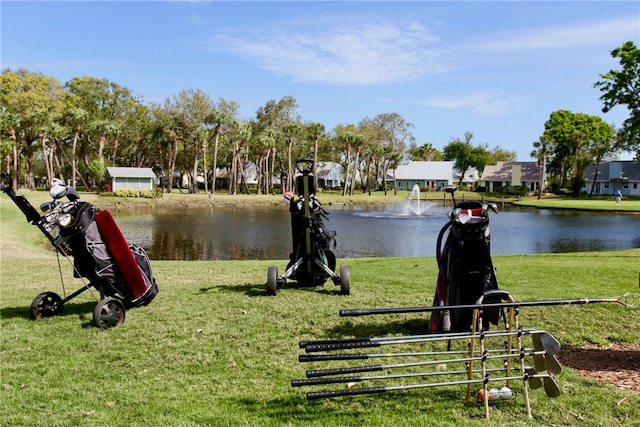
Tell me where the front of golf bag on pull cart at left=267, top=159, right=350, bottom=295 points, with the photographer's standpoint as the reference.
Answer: facing away from the viewer

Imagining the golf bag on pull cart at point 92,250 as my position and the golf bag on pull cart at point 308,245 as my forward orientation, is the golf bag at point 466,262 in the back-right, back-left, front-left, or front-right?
front-right

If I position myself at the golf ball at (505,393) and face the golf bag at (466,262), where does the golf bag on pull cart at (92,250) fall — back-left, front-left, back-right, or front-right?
front-left

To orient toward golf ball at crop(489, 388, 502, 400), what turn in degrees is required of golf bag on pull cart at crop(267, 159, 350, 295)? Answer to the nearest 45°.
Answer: approximately 180°

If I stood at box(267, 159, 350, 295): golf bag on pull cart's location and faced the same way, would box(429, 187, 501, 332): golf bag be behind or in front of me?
behind

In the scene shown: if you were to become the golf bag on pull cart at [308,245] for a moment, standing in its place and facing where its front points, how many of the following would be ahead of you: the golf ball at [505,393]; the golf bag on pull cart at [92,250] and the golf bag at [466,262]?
0

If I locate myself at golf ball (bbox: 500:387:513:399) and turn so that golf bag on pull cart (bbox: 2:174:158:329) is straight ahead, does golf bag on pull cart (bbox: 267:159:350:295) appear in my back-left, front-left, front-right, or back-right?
front-right

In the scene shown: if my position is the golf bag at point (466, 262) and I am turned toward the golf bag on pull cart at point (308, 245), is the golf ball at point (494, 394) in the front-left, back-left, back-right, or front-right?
back-left

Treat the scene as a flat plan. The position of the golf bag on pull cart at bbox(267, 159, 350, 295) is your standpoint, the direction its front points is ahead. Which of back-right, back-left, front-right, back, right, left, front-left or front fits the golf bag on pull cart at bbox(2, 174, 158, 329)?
back-left

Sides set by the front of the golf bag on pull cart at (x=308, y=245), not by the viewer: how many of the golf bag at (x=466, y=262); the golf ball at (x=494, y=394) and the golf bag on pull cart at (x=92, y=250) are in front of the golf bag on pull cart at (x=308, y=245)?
0
